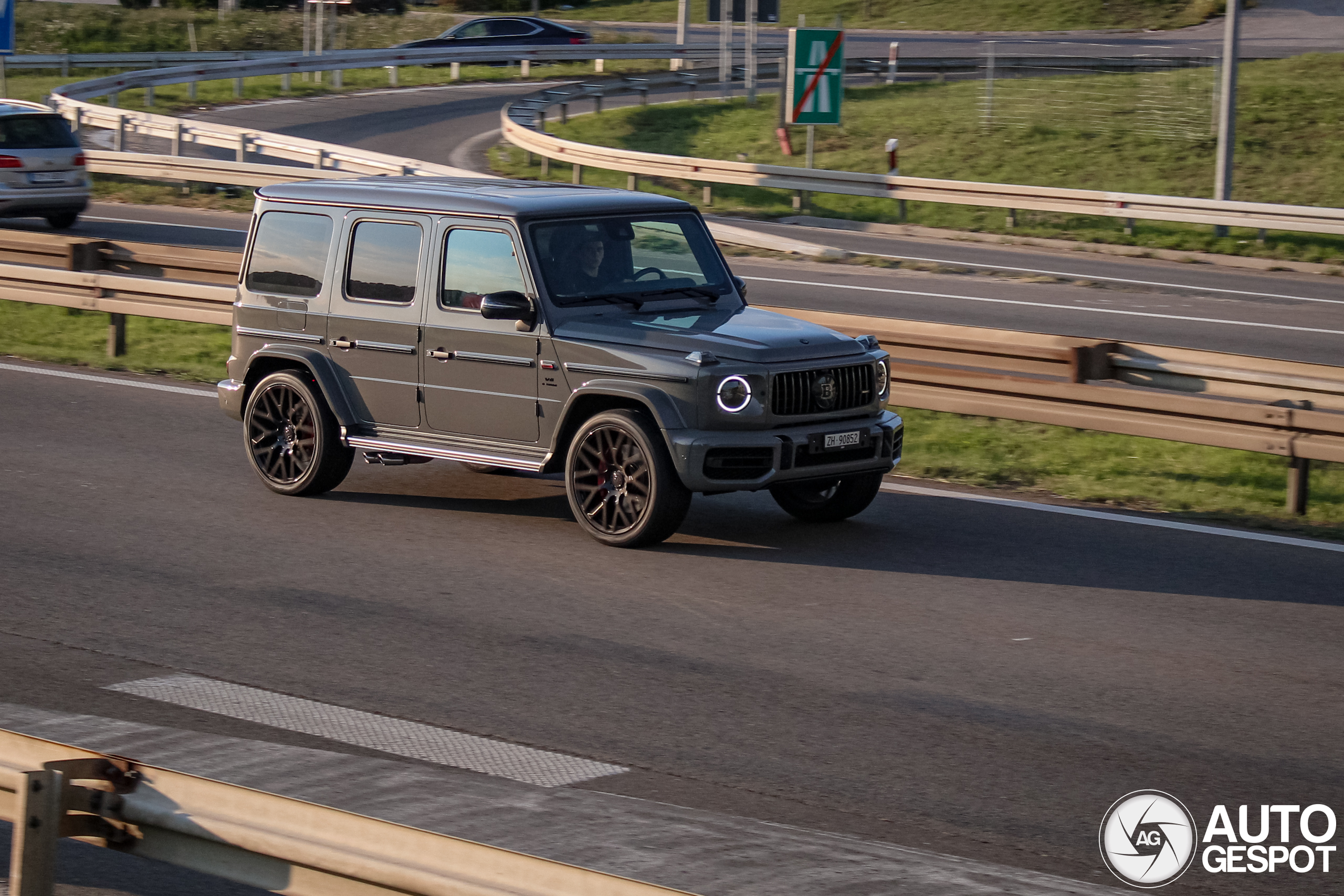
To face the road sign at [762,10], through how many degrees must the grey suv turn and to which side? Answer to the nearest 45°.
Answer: approximately 135° to its left

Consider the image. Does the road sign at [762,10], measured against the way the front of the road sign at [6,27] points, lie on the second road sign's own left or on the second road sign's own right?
on the second road sign's own left

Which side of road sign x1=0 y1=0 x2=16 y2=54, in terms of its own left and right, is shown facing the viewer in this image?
front

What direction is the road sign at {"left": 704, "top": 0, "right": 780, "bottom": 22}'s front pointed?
away from the camera

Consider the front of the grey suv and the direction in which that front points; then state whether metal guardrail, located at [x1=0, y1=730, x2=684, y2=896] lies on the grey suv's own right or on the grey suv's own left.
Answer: on the grey suv's own right

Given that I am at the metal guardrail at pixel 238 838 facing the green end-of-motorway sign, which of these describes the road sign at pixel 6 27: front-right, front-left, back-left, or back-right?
front-left

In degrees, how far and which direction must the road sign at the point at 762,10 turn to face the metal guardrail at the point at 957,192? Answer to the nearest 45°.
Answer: approximately 180°

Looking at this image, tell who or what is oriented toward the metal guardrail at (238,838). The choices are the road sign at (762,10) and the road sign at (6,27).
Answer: the road sign at (6,27)

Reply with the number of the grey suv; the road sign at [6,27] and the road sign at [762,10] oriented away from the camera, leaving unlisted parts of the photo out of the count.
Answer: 1

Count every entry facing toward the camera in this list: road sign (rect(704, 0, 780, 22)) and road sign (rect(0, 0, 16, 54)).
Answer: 1

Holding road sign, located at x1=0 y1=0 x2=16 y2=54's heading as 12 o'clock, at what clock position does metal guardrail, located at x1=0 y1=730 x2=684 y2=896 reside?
The metal guardrail is roughly at 12 o'clock from the road sign.

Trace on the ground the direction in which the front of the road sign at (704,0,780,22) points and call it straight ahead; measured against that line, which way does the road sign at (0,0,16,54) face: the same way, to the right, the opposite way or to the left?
the opposite way

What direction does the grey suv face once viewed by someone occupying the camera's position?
facing the viewer and to the right of the viewer

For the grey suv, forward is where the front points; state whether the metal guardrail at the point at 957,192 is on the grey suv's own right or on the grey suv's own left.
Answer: on the grey suv's own left

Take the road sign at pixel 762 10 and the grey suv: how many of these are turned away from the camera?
1
